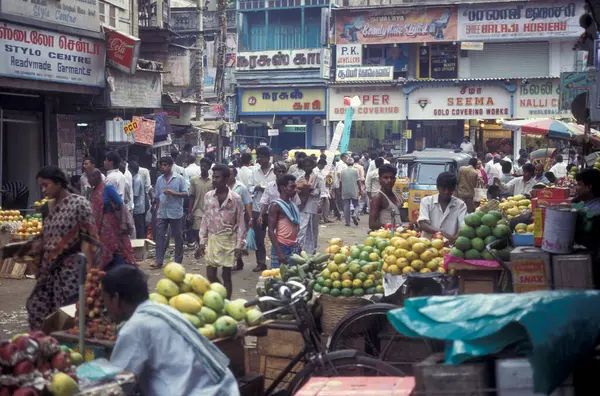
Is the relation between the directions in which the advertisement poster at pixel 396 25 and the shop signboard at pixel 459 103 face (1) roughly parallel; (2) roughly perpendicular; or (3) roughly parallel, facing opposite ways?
roughly parallel

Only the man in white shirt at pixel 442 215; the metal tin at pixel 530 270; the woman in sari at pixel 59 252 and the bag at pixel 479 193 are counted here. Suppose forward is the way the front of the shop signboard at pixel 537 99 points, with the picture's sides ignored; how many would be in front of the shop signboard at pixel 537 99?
4

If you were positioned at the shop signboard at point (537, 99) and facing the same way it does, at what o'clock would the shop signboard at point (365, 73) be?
the shop signboard at point (365, 73) is roughly at 3 o'clock from the shop signboard at point (537, 99).

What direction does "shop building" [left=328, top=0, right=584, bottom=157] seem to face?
toward the camera

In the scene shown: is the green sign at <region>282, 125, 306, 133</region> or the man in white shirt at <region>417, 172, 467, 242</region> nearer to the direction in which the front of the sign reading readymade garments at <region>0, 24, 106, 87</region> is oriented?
the man in white shirt

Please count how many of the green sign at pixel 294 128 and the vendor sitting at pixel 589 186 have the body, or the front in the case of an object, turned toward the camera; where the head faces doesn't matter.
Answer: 1

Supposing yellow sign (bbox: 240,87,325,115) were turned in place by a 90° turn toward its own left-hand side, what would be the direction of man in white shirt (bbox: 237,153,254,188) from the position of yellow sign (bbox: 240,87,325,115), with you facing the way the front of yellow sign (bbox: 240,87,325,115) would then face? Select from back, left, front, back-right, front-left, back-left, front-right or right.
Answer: right

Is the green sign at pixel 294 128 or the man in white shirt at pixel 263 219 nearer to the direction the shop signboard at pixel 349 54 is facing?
the man in white shirt

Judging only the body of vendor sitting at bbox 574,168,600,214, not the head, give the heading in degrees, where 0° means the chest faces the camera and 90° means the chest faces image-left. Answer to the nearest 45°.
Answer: approximately 90°

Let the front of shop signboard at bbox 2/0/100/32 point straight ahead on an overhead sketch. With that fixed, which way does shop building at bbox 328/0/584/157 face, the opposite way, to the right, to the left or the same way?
to the right

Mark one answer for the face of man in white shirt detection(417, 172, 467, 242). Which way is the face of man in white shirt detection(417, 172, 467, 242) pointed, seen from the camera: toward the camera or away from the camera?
toward the camera

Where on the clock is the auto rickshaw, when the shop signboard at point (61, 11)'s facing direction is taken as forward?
The auto rickshaw is roughly at 10 o'clock from the shop signboard.

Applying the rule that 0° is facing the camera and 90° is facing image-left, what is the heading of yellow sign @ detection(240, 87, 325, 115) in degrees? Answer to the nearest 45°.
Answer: approximately 0°

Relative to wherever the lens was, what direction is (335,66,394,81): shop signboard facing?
facing the viewer

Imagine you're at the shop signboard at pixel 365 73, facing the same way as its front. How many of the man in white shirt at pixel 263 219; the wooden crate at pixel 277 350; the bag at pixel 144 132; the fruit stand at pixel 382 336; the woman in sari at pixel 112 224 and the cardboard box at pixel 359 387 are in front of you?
6
